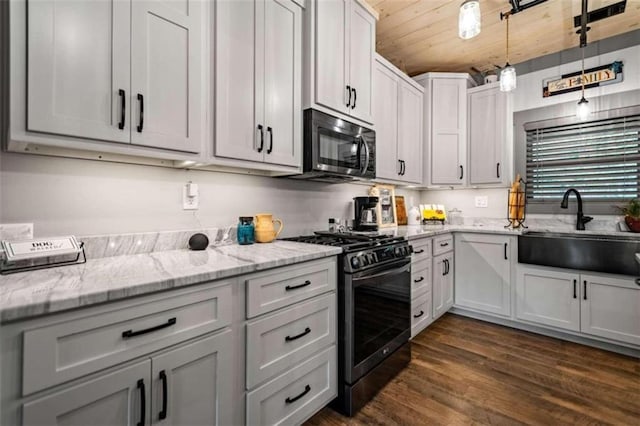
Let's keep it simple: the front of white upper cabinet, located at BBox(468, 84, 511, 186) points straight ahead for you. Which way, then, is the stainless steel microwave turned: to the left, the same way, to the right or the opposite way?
to the left

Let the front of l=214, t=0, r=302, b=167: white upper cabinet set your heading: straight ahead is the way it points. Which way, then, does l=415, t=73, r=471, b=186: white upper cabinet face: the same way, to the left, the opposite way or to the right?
to the right

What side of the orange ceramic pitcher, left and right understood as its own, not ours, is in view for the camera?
left

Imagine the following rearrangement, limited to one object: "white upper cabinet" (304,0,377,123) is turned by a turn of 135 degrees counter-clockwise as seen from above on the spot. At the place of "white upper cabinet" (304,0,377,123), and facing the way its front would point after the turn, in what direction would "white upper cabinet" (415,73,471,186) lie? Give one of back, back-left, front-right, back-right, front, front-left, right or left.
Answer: front-right

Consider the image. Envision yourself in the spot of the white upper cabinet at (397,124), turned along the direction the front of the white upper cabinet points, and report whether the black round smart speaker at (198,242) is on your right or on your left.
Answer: on your right

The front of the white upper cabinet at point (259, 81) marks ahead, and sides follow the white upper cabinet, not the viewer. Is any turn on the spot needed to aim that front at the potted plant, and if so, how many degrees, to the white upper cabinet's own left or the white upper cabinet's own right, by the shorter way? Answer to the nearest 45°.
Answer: approximately 45° to the white upper cabinet's own left

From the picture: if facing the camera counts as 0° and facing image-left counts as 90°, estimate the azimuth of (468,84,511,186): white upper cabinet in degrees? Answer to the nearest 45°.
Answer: approximately 0°
